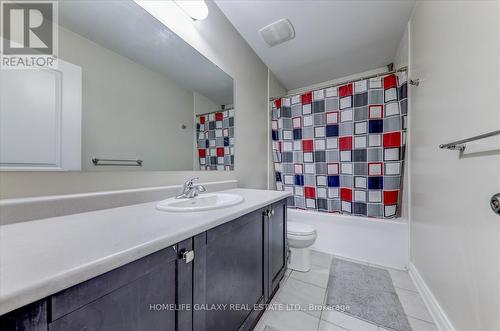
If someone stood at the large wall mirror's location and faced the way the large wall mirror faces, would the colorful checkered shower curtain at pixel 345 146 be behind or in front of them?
in front

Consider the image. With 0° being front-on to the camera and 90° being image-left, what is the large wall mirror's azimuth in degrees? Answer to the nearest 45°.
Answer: approximately 315°

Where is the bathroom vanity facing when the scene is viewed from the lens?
facing the viewer and to the right of the viewer

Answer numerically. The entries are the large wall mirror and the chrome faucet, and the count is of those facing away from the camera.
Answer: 0

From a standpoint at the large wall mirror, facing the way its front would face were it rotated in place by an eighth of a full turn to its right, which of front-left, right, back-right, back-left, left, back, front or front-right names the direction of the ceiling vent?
left

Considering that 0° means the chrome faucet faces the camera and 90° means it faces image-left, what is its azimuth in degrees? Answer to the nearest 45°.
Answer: approximately 315°

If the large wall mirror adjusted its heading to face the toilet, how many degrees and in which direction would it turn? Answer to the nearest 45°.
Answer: approximately 45° to its left
